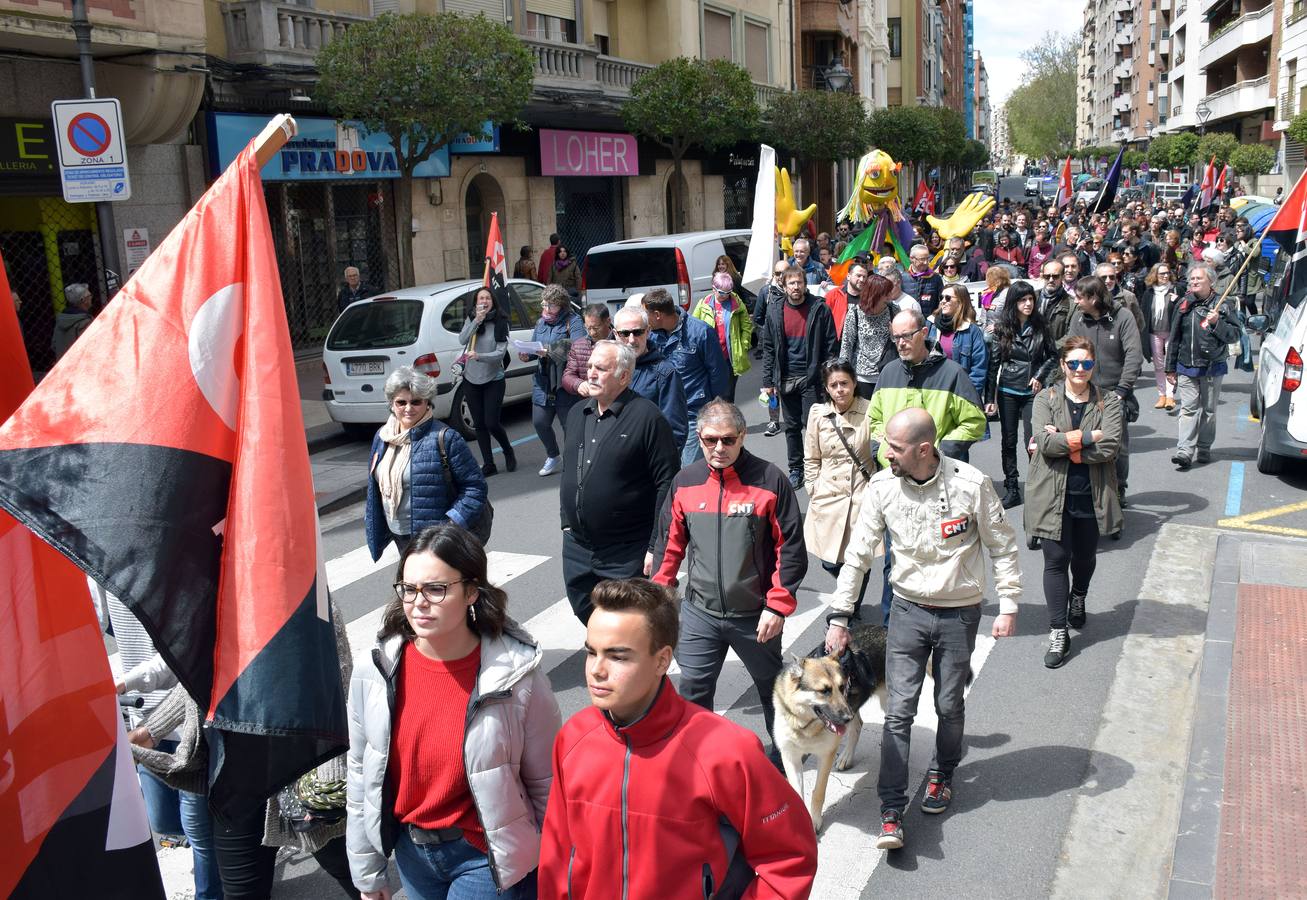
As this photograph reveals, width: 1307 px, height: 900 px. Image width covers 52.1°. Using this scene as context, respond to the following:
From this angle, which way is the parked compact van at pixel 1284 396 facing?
away from the camera

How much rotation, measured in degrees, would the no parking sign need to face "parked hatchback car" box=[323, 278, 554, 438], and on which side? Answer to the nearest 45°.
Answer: approximately 135° to its left

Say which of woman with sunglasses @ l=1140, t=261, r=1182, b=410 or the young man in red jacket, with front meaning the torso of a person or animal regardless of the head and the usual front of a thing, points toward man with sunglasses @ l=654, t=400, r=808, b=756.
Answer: the woman with sunglasses

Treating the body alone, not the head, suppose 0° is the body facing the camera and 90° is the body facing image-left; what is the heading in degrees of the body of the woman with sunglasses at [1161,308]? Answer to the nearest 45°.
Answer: approximately 0°

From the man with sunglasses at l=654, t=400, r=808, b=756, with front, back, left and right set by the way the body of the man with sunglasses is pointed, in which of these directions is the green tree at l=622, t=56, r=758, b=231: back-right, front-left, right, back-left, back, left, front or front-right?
back

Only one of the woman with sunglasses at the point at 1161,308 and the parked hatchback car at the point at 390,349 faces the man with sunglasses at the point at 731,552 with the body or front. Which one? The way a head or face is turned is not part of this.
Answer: the woman with sunglasses

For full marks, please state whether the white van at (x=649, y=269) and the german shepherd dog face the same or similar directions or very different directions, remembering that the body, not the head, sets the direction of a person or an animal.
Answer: very different directions

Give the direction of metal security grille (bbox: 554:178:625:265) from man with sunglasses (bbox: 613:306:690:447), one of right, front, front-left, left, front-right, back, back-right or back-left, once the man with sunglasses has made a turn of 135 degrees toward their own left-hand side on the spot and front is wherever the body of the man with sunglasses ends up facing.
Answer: left

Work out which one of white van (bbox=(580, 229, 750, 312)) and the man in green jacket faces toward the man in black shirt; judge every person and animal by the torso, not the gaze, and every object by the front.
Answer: the man in green jacket

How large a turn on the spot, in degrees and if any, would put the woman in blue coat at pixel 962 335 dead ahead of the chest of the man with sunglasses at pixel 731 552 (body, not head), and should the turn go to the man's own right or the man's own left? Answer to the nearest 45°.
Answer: approximately 180°

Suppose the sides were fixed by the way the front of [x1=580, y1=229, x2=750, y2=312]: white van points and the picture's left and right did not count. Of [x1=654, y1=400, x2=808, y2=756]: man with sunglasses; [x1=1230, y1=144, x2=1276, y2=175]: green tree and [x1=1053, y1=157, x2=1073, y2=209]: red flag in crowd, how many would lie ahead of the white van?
2
